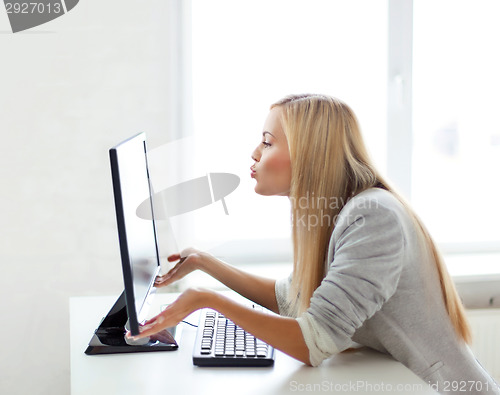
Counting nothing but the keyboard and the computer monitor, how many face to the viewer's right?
2

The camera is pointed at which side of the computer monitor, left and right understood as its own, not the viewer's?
right

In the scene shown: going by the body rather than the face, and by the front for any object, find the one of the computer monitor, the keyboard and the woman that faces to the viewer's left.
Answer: the woman

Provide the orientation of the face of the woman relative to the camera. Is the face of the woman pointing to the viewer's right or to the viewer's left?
to the viewer's left

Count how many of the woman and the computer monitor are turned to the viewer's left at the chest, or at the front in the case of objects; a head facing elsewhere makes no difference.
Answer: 1

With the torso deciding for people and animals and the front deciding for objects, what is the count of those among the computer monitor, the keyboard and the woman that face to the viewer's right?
2

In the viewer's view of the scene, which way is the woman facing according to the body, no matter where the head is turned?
to the viewer's left

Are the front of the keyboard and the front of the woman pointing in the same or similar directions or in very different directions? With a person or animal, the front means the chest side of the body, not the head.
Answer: very different directions

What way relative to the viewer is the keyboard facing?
to the viewer's right
